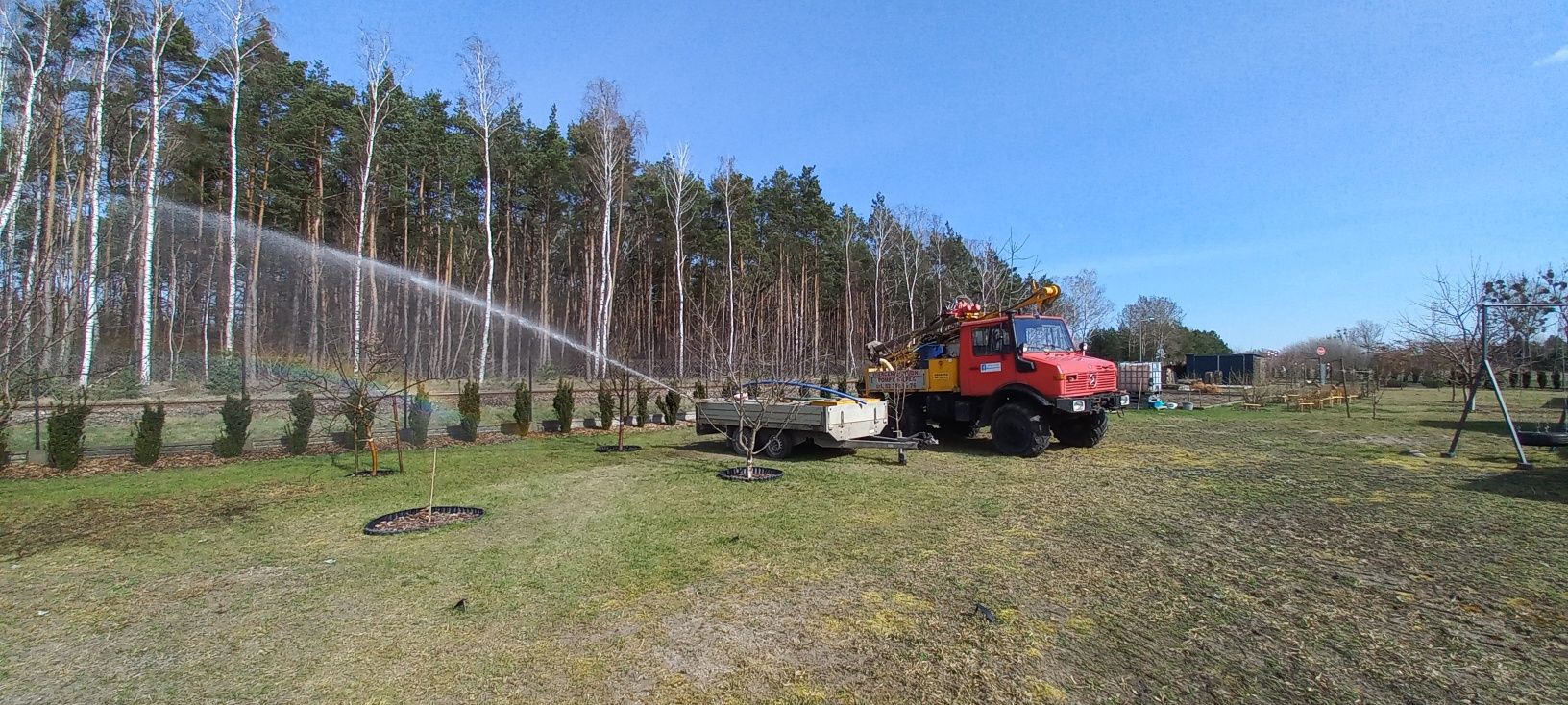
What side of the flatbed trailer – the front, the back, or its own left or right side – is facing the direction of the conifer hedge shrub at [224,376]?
back

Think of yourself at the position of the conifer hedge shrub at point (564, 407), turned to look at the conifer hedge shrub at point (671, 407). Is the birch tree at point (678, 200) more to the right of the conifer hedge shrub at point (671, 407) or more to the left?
left

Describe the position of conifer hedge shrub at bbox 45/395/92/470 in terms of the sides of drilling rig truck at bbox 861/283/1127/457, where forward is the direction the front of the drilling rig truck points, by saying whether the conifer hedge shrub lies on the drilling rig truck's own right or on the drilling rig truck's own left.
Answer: on the drilling rig truck's own right

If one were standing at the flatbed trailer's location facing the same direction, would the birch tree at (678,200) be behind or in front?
behind

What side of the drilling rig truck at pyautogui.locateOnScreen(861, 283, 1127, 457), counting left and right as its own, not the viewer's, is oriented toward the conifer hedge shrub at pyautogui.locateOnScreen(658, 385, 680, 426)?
back

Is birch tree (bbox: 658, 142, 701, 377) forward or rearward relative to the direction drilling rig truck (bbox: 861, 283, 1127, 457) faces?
rearward

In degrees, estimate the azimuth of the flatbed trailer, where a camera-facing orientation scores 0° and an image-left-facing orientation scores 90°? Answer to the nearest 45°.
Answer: approximately 315°

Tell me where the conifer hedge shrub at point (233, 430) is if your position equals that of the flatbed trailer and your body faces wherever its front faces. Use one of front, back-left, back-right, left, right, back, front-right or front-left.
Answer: back-right

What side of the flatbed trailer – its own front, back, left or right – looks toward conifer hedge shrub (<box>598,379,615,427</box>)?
back

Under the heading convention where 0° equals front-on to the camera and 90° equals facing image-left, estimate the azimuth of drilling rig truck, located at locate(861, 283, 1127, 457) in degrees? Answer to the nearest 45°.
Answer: approximately 315°
